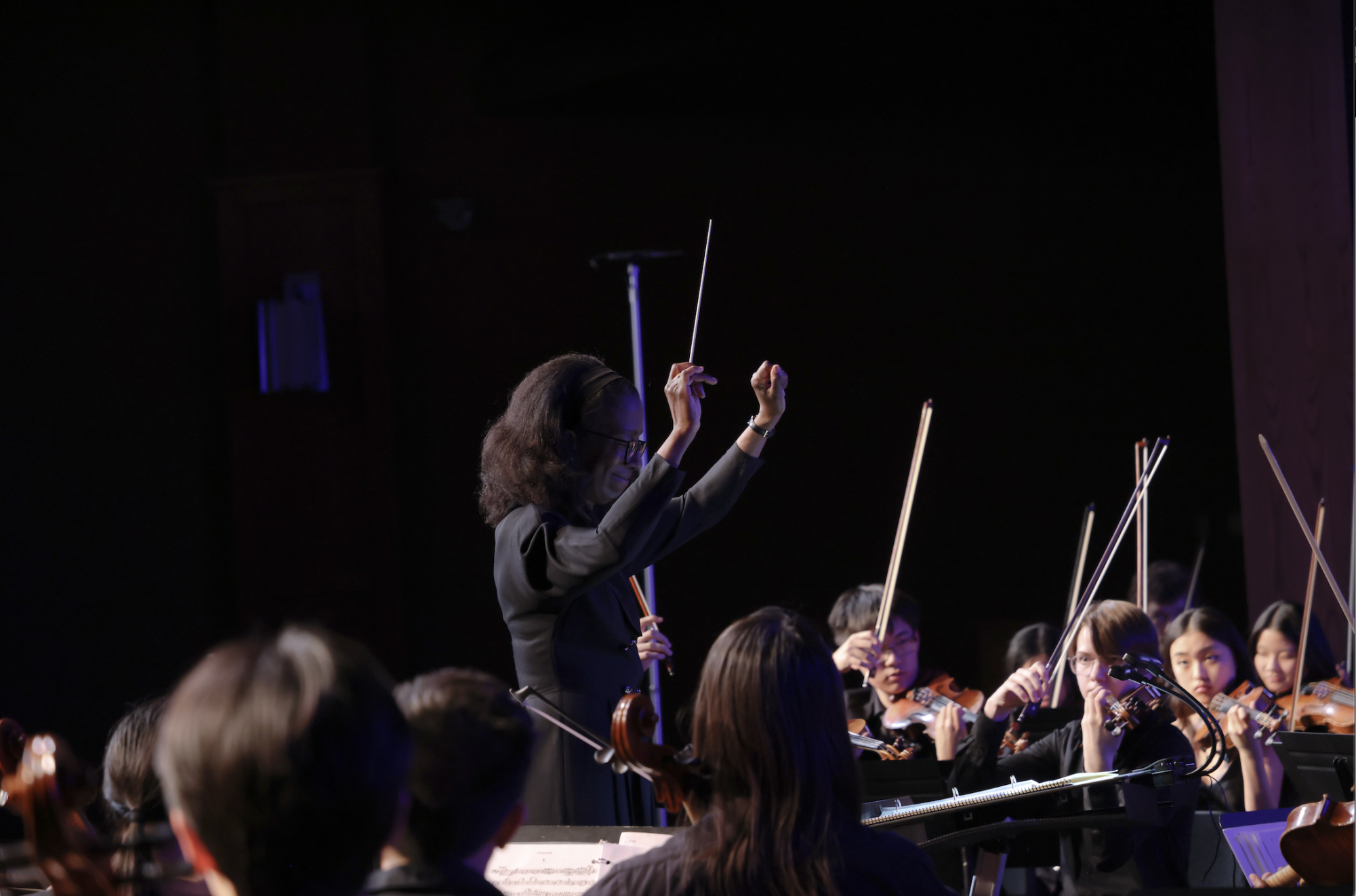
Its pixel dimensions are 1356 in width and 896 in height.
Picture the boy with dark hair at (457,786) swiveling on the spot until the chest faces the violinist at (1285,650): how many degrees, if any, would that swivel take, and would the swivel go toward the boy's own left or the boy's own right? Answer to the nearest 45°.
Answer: approximately 45° to the boy's own right

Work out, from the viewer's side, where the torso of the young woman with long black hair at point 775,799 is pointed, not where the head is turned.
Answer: away from the camera

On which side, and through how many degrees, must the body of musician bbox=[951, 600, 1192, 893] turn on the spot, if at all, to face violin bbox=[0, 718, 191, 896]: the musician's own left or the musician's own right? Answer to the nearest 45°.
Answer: approximately 45° to the musician's own left

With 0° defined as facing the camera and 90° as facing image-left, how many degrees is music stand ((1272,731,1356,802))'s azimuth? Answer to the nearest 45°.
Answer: approximately 180°

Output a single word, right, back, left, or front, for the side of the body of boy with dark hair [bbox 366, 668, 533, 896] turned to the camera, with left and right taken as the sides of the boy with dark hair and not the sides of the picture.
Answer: back
